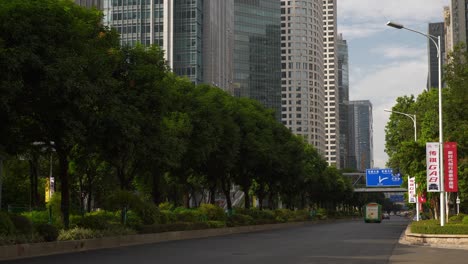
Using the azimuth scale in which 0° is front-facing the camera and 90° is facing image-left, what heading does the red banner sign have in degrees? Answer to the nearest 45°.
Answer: approximately 0°

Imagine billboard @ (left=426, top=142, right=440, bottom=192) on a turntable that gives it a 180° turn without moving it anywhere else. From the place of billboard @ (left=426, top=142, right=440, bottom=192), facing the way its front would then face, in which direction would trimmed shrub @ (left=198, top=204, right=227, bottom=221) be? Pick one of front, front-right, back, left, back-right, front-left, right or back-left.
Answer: front-left

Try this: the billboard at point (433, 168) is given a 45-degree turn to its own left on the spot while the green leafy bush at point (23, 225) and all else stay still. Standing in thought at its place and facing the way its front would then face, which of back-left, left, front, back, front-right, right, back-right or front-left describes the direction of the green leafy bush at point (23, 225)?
right

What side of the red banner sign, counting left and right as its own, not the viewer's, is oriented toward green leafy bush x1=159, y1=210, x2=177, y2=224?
right

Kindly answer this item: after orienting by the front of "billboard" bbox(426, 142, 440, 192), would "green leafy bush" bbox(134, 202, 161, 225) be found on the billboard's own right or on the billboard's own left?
on the billboard's own right

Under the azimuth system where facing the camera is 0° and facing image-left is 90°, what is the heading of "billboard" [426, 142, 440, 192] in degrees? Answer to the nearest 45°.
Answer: approximately 0°

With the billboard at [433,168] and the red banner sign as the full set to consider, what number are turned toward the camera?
2

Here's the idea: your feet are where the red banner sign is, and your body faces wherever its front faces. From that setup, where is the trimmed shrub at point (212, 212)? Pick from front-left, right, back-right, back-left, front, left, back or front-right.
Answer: back-right

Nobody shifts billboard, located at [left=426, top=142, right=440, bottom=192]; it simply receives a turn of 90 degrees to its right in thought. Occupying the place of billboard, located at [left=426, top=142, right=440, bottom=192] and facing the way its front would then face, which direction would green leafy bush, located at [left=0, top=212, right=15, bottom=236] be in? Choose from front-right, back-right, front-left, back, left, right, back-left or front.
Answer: front-left
